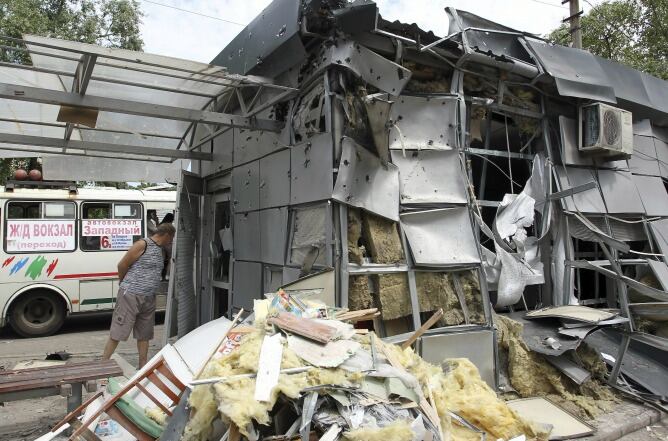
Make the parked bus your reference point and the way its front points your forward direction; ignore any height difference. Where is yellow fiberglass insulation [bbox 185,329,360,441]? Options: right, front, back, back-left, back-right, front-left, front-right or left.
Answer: right

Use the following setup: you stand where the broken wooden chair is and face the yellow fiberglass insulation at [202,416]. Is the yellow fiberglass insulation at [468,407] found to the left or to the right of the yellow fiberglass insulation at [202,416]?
left

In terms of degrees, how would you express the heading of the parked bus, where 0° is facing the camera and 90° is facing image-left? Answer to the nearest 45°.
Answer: approximately 270°

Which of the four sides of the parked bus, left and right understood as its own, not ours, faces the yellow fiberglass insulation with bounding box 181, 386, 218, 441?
right

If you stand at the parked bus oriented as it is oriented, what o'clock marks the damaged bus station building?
The damaged bus station building is roughly at 2 o'clock from the parked bus.

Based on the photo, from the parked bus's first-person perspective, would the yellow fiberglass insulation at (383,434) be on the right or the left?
on its right

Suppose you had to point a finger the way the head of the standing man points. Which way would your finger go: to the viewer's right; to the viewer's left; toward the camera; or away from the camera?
to the viewer's right
